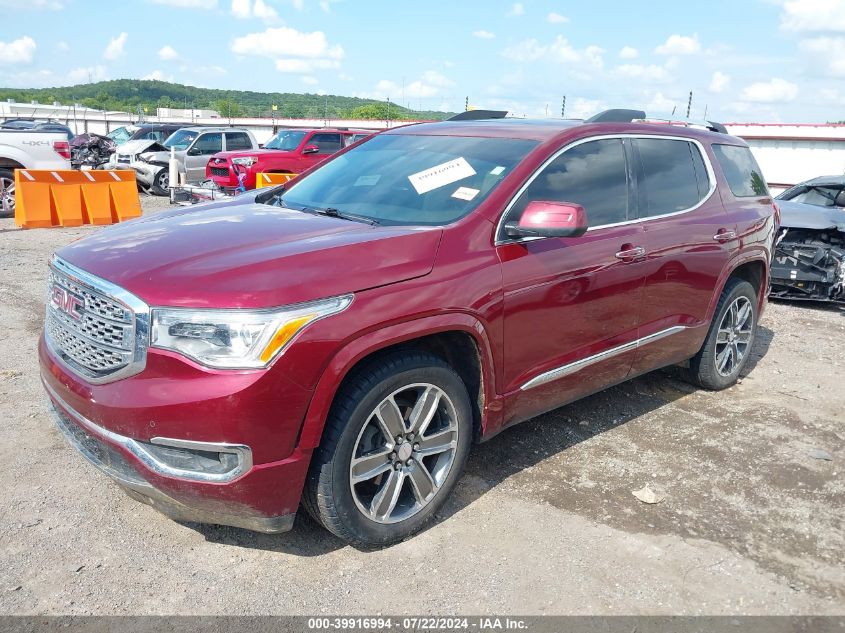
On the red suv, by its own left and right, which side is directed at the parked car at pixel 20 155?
right

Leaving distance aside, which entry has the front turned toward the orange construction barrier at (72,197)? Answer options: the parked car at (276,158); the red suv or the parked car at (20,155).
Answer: the parked car at (276,158)

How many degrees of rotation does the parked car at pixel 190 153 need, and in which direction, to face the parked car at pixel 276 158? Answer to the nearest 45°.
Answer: approximately 90° to its left

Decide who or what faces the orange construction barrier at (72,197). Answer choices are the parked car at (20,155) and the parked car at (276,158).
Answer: the parked car at (276,158)

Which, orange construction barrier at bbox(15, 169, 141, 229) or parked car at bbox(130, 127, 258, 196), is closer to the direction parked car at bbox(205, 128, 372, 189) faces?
the orange construction barrier

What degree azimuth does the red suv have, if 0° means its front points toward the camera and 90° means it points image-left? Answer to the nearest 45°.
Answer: approximately 45°

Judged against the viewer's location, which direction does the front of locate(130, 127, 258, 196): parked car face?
facing the viewer and to the left of the viewer

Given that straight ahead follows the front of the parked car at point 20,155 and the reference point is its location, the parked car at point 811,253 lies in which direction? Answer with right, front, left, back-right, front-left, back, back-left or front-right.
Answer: back-left

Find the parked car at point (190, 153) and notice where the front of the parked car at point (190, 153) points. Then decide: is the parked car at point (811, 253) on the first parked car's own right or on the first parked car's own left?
on the first parked car's own left

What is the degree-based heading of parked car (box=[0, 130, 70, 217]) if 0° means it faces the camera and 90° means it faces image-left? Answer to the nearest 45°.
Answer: approximately 90°

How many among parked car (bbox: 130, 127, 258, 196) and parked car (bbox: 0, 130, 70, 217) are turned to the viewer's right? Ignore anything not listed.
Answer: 0
